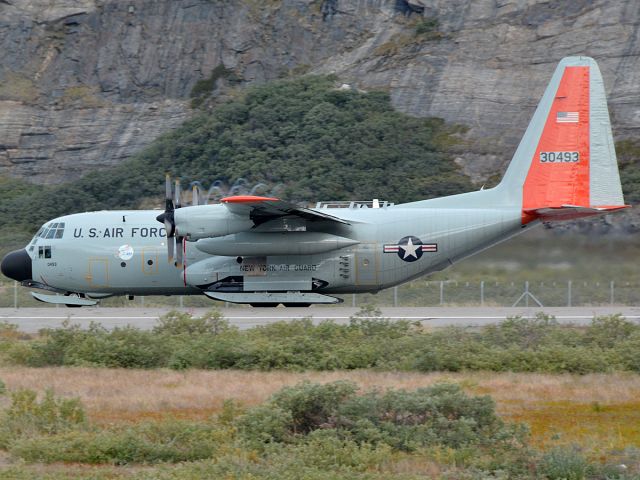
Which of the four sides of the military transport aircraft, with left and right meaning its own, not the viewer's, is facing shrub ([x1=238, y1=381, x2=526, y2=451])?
left

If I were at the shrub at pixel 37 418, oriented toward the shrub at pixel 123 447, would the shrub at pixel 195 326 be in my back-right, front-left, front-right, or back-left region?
back-left

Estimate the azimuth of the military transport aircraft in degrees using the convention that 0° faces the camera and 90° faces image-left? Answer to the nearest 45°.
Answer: approximately 90°

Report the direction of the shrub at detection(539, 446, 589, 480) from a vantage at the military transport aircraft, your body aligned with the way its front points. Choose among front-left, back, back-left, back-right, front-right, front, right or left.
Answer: left

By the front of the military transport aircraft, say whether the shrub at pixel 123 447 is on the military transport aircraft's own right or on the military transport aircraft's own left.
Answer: on the military transport aircraft's own left

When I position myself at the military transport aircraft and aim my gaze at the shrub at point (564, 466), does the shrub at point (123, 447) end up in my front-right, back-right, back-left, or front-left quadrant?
front-right

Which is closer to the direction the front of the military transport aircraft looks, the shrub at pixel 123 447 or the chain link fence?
the shrub

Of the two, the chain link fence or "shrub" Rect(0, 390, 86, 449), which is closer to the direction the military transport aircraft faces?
the shrub

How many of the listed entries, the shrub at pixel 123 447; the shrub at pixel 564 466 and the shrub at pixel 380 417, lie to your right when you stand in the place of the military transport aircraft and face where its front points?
0

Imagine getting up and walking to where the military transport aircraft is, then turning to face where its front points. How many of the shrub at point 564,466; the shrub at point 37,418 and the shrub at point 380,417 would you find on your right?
0

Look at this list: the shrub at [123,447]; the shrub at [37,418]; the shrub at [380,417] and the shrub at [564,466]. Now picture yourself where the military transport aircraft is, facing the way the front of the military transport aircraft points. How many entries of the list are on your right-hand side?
0
